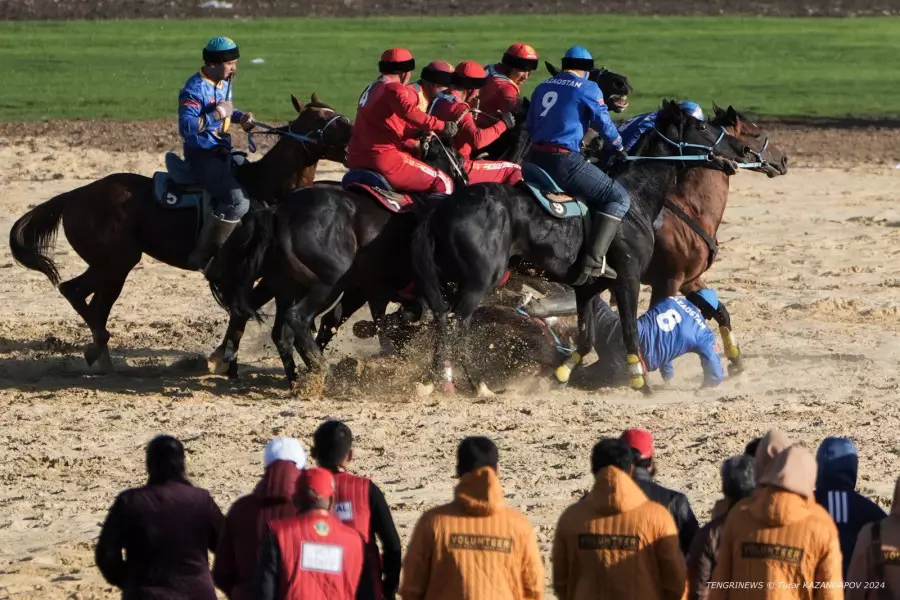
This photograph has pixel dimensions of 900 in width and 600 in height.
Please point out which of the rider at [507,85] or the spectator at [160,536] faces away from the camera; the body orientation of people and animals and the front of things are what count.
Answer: the spectator

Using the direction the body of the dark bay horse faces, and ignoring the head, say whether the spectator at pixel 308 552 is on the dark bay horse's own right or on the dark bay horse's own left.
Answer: on the dark bay horse's own right

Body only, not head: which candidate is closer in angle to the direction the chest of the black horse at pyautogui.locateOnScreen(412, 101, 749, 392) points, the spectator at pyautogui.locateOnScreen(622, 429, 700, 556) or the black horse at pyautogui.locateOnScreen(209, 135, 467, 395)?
the spectator

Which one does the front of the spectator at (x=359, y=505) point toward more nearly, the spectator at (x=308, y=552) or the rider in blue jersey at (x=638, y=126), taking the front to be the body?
the rider in blue jersey

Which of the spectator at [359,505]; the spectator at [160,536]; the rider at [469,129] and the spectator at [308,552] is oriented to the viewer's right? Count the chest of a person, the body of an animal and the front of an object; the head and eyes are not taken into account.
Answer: the rider

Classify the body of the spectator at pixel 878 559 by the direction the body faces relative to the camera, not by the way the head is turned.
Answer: away from the camera

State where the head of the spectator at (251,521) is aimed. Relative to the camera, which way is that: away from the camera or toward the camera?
away from the camera

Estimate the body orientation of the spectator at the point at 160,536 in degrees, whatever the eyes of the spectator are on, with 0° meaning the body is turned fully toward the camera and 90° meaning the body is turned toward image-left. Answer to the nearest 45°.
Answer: approximately 180°

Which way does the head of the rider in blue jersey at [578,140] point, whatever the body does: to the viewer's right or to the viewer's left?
to the viewer's right

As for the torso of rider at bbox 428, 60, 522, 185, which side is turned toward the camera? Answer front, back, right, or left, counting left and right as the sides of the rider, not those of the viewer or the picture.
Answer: right

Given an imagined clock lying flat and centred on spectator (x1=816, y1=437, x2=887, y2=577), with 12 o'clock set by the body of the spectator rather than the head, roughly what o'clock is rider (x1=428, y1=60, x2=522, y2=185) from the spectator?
The rider is roughly at 11 o'clock from the spectator.

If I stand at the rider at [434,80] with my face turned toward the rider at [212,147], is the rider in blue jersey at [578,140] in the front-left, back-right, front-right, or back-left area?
back-left

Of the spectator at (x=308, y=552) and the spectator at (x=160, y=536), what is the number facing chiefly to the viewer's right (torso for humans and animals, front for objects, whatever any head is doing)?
0

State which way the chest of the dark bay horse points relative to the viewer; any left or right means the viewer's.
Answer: facing to the right of the viewer

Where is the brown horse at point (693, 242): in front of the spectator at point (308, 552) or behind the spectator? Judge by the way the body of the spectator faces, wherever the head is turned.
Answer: in front

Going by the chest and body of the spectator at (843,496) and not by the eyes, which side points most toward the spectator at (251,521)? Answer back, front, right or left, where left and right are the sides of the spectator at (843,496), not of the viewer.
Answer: left

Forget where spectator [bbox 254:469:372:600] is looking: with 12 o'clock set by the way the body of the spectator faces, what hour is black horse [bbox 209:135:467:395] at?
The black horse is roughly at 12 o'clock from the spectator.

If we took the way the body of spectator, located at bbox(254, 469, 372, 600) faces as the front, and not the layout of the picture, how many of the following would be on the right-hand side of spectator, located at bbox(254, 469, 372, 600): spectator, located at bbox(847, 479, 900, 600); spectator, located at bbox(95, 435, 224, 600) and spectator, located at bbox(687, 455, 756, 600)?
2

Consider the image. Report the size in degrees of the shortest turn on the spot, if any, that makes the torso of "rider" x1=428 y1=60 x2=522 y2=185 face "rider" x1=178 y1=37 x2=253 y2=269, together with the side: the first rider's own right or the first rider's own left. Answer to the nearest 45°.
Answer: approximately 180°

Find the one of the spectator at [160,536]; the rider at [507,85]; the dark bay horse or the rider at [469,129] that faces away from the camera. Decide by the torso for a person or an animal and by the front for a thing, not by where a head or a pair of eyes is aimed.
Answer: the spectator
